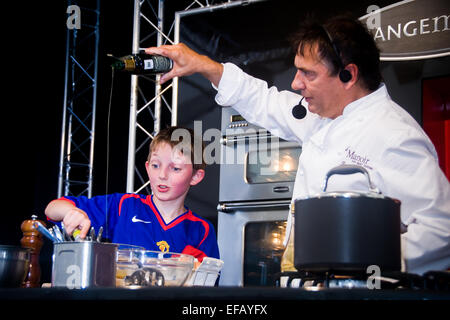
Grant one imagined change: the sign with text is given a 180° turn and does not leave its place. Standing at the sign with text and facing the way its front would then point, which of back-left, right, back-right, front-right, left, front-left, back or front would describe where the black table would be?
back

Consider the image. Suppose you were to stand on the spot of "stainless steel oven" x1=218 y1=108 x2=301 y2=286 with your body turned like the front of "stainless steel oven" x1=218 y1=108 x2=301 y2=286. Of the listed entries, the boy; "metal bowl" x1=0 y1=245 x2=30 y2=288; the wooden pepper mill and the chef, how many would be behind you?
0

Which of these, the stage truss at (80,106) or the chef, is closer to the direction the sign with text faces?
the chef

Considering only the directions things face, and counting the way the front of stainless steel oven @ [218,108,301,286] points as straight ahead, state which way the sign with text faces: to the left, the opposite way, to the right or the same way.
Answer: the same way

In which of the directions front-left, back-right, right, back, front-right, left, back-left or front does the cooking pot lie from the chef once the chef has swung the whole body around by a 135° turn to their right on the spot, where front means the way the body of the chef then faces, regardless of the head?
back

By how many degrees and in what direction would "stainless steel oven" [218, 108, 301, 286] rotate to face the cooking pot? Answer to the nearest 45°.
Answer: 0° — it already faces it

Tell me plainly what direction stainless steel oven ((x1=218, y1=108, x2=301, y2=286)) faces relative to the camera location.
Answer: facing the viewer

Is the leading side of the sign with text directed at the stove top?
yes

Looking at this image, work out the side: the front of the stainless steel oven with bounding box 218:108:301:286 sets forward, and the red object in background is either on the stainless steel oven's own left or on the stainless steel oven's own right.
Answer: on the stainless steel oven's own left

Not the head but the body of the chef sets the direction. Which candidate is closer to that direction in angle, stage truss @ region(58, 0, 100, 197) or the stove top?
the stove top

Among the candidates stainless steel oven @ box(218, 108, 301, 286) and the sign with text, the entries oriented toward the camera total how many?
2

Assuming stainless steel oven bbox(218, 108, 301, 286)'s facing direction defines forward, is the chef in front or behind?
in front

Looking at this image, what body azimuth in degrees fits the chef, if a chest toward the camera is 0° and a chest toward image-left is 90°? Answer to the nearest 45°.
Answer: approximately 45°

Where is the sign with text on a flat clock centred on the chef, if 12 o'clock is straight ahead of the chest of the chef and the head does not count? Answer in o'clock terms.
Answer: The sign with text is roughly at 5 o'clock from the chef.

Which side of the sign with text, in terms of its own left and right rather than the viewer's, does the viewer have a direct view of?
front

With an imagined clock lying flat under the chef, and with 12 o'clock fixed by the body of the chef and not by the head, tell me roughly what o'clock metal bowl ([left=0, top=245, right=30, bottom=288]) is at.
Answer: The metal bowl is roughly at 12 o'clock from the chef.
